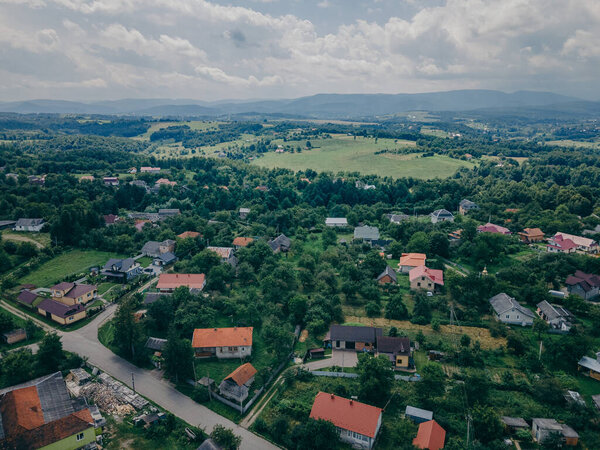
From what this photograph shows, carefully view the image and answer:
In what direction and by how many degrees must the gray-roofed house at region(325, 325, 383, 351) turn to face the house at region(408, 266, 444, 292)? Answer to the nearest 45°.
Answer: approximately 135° to its left

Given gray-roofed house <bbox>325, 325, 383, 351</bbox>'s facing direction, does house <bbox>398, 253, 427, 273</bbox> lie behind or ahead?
behind

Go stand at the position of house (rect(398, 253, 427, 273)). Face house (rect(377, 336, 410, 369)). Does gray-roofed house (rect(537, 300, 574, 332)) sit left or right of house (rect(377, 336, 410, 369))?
left

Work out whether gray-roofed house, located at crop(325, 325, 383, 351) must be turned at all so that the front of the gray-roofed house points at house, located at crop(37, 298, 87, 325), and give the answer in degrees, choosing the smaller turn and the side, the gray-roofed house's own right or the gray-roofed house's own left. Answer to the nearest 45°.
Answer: approximately 90° to the gray-roofed house's own right

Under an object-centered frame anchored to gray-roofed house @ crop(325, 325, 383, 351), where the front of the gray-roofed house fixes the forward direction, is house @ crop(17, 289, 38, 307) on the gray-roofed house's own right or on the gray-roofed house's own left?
on the gray-roofed house's own right

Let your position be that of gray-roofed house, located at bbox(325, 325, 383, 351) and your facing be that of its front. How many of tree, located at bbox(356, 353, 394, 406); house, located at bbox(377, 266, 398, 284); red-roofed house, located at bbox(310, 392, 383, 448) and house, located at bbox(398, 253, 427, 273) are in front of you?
2

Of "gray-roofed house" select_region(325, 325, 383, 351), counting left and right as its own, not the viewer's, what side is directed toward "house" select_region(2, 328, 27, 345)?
right

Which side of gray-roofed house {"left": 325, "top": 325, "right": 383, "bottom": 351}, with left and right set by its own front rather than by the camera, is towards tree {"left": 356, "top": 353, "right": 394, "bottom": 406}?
front

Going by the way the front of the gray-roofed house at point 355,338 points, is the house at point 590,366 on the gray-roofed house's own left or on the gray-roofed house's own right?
on the gray-roofed house's own left

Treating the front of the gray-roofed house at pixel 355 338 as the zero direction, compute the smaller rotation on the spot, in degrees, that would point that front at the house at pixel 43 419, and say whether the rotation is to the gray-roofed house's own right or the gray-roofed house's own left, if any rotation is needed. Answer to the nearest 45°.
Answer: approximately 45° to the gray-roofed house's own right

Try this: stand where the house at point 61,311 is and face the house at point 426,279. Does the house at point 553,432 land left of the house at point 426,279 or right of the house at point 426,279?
right

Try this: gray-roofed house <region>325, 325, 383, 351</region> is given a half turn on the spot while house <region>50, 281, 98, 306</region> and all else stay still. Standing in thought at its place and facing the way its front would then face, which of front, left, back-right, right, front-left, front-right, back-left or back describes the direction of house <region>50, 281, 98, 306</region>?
left

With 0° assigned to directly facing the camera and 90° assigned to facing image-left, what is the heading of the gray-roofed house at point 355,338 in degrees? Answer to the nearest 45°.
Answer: approximately 0°
